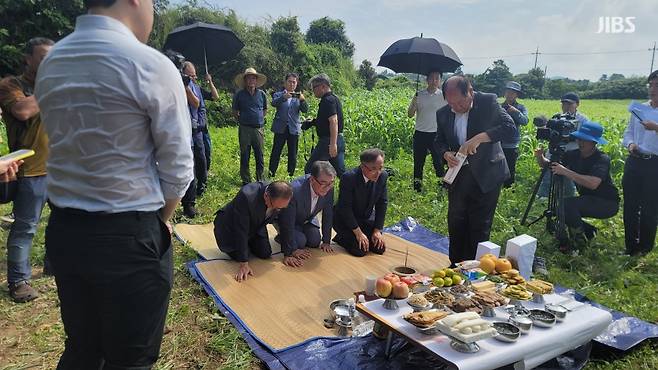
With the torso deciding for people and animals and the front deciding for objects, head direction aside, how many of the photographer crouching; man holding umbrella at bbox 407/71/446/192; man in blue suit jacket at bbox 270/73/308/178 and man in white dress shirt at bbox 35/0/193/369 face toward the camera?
2

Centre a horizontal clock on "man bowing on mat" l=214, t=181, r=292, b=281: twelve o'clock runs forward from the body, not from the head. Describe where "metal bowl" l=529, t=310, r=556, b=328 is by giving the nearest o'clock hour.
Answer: The metal bowl is roughly at 12 o'clock from the man bowing on mat.

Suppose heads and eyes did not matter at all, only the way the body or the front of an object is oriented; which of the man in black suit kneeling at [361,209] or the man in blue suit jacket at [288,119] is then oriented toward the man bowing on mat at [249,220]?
the man in blue suit jacket

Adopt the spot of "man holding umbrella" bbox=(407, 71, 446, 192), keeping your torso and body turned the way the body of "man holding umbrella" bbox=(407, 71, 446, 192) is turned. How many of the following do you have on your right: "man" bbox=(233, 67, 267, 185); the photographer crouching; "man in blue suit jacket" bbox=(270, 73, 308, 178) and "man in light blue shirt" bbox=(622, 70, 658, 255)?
2

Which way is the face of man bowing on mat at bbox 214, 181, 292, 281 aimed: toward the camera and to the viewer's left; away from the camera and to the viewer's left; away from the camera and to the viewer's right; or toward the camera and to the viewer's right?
toward the camera and to the viewer's right

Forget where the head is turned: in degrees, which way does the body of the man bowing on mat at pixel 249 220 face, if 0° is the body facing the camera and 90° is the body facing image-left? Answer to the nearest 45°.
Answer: approximately 315°

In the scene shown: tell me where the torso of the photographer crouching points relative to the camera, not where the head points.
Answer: to the viewer's left

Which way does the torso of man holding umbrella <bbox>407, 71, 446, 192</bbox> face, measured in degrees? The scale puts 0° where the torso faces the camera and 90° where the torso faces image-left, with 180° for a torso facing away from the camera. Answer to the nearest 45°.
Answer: approximately 0°

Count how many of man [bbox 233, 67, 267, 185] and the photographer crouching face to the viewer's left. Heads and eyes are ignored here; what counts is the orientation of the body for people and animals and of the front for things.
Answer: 1

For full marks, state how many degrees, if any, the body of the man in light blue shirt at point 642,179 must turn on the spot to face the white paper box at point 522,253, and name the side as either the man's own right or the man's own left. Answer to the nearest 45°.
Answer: approximately 45° to the man's own left
